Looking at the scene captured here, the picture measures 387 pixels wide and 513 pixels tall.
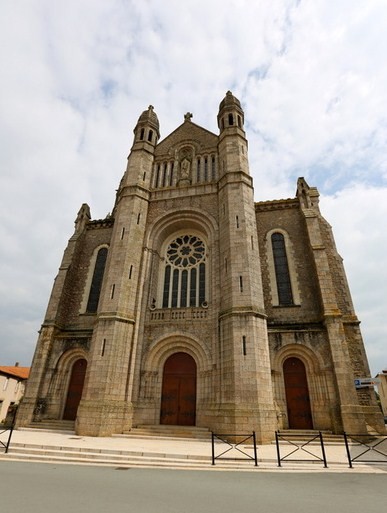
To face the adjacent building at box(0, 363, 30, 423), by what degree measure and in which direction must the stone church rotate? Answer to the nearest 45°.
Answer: approximately 135° to its right

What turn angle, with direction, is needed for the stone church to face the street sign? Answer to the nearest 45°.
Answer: approximately 90° to its left

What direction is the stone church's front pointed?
toward the camera

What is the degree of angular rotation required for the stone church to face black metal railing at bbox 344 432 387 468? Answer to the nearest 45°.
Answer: approximately 45° to its left

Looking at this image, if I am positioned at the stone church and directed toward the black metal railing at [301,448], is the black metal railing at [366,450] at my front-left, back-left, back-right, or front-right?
front-left
